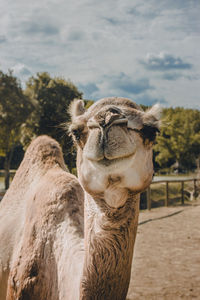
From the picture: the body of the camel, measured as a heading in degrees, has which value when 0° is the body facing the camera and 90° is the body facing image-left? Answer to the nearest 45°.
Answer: approximately 315°

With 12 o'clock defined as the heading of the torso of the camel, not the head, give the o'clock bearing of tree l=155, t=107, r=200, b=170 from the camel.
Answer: The tree is roughly at 8 o'clock from the camel.

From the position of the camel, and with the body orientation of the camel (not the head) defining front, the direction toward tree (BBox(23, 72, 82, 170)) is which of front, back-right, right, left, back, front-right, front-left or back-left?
back-left

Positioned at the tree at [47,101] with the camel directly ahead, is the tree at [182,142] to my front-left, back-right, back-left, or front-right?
back-left

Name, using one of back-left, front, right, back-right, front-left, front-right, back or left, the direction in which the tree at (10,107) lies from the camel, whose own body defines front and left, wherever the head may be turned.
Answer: back-left
